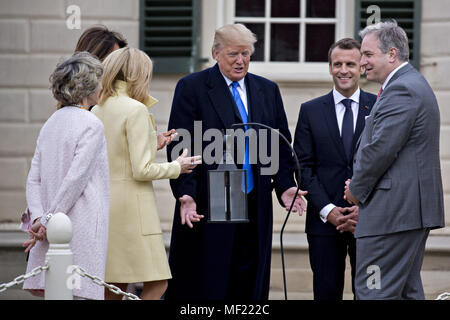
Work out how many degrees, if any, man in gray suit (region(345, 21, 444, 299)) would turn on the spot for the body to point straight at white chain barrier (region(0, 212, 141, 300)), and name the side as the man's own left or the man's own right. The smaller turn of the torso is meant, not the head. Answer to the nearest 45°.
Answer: approximately 45° to the man's own left

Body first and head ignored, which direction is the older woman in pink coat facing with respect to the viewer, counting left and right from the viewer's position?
facing away from the viewer and to the right of the viewer

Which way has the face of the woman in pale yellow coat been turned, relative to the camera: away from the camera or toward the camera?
away from the camera

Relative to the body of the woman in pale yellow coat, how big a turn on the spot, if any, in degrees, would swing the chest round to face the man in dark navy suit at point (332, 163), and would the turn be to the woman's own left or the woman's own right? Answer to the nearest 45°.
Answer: approximately 45° to the woman's own right

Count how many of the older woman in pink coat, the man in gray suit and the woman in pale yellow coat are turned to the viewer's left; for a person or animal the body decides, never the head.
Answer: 1

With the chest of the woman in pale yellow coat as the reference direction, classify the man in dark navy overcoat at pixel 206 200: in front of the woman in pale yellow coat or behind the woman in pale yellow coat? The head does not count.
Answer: in front

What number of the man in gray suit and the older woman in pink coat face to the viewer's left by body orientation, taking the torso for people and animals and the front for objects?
1

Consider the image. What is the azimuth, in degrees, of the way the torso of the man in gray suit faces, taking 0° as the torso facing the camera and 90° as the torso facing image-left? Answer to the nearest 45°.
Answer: approximately 90°

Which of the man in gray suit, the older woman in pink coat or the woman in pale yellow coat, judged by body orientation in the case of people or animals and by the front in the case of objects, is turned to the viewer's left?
the man in gray suit

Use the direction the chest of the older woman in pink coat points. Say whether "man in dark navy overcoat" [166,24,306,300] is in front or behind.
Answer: in front

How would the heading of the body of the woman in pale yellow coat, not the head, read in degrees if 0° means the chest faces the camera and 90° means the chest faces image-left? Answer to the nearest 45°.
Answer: approximately 225°
